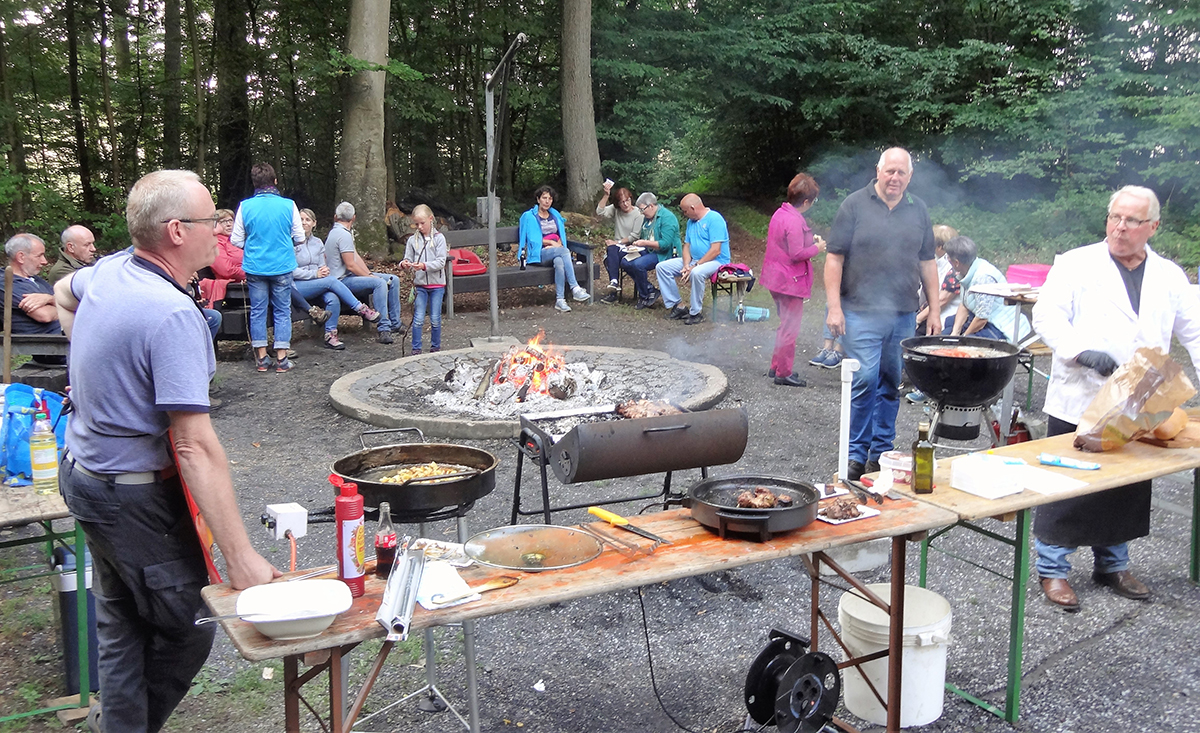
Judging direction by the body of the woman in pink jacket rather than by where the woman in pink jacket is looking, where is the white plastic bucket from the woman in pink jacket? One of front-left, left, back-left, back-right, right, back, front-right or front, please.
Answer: right

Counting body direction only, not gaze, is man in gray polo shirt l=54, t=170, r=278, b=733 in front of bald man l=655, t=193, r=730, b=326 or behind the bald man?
in front

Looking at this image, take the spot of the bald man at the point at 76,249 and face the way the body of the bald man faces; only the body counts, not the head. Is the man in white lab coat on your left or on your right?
on your right

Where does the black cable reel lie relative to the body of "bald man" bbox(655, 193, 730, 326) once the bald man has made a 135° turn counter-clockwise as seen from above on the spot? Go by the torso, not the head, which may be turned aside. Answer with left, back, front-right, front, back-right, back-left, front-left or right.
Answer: right

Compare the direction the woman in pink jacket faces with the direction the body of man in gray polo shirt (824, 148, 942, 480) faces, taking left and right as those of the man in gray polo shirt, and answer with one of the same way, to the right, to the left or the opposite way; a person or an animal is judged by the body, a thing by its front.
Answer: to the left

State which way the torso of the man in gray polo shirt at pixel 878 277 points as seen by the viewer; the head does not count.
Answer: toward the camera

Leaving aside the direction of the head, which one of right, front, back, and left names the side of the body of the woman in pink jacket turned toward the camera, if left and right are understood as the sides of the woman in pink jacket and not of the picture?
right

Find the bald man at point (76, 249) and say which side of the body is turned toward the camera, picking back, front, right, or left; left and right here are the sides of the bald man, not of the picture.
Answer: right

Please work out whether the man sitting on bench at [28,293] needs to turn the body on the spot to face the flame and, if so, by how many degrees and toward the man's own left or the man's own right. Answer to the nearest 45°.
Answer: approximately 45° to the man's own left
